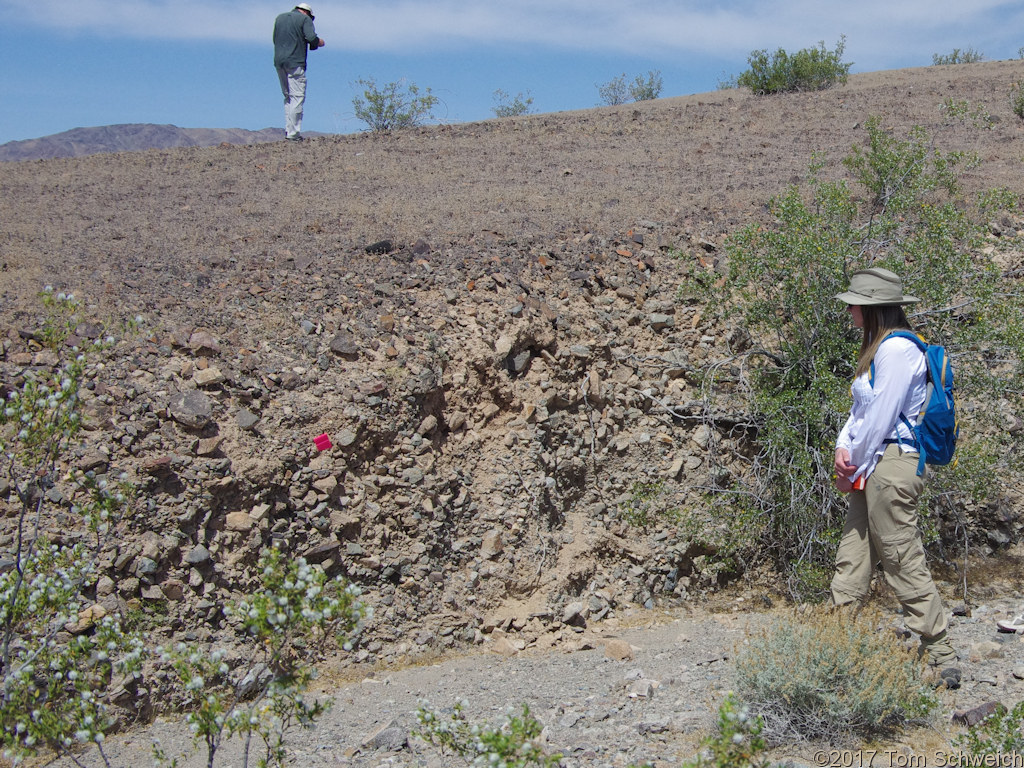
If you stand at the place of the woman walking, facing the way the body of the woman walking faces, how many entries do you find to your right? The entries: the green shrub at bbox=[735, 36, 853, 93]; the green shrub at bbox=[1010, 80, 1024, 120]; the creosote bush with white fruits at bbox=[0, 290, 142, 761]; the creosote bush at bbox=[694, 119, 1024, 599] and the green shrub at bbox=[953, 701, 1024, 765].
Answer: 3

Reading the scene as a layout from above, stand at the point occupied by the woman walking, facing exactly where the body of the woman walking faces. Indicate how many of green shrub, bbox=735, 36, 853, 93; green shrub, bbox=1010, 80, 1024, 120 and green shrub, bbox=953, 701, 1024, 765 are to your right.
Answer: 2

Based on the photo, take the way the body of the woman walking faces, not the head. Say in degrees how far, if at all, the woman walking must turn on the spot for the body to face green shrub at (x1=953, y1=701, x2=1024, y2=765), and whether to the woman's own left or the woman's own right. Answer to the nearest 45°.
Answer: approximately 90° to the woman's own left

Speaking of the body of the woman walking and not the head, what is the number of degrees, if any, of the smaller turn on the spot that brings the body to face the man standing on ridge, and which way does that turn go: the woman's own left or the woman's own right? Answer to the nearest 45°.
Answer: approximately 45° to the woman's own right

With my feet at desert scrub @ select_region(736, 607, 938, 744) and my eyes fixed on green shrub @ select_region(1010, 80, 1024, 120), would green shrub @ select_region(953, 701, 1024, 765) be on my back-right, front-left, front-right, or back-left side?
back-right

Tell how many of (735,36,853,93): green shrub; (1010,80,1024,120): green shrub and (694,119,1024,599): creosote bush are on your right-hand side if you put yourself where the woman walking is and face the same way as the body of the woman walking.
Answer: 3

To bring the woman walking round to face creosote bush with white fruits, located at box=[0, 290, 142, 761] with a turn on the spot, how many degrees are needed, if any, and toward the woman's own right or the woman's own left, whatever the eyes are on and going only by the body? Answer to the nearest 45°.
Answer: approximately 45° to the woman's own left

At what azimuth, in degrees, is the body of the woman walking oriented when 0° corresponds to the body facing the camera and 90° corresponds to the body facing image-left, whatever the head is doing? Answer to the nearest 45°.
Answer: approximately 90°
